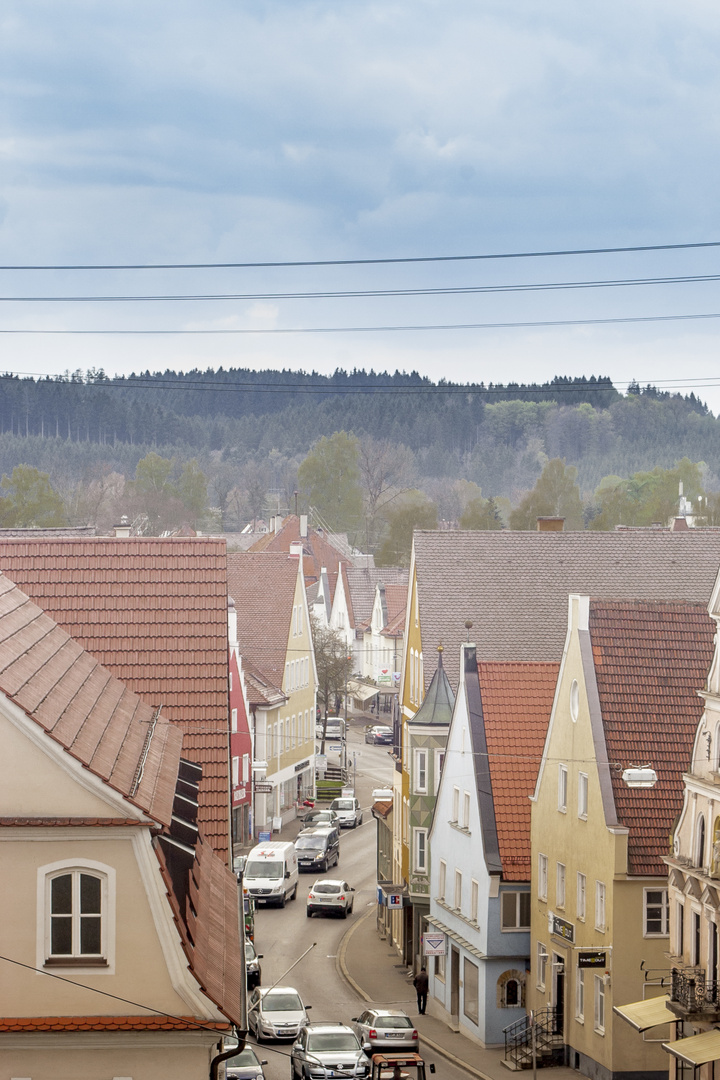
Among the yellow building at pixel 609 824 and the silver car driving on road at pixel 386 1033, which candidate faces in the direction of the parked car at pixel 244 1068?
the yellow building

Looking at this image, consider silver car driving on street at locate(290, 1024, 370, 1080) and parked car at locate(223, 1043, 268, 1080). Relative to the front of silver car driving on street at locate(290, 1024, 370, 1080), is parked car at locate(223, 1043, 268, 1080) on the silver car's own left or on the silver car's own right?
on the silver car's own right

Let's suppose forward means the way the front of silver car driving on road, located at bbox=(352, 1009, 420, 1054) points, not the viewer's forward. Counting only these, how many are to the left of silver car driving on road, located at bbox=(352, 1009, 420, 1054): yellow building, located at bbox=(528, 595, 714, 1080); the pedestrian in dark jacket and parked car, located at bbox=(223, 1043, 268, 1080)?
1

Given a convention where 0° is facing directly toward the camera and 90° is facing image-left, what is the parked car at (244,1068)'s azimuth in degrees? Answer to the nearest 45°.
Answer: approximately 0°

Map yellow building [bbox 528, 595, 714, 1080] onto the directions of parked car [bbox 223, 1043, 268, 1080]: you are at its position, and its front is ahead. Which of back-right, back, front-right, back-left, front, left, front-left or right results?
back-left

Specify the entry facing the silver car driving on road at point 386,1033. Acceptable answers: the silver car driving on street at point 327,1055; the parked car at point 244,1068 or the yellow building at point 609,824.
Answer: the yellow building

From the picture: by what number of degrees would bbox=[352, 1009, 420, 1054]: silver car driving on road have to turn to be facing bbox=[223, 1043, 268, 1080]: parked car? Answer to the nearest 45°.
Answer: approximately 90° to its left

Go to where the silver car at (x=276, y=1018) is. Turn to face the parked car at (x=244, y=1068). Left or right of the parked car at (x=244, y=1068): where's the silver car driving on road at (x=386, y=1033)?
left

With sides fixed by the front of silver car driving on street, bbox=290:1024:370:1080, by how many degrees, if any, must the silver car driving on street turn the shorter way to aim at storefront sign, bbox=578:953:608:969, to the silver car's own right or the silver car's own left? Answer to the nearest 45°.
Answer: approximately 135° to the silver car's own left

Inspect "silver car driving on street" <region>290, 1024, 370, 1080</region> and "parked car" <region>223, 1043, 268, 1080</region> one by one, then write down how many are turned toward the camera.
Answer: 2

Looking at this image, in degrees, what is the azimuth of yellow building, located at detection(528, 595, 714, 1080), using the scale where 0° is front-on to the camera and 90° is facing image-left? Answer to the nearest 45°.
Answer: approximately 45°

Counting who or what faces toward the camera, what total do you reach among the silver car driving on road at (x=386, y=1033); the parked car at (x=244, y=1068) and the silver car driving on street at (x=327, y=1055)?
2
